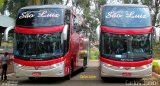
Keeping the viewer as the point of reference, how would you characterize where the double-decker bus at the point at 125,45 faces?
facing the viewer

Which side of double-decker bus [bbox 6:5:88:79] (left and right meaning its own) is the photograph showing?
front

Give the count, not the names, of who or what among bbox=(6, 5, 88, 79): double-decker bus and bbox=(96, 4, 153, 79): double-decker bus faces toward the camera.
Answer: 2

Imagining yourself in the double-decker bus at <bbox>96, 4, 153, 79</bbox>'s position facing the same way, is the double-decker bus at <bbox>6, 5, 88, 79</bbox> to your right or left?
on your right

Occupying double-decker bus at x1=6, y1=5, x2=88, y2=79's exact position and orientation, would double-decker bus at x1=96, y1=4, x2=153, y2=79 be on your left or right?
on your left

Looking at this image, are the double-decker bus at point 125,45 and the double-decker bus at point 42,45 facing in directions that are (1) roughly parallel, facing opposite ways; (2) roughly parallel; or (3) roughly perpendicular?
roughly parallel
